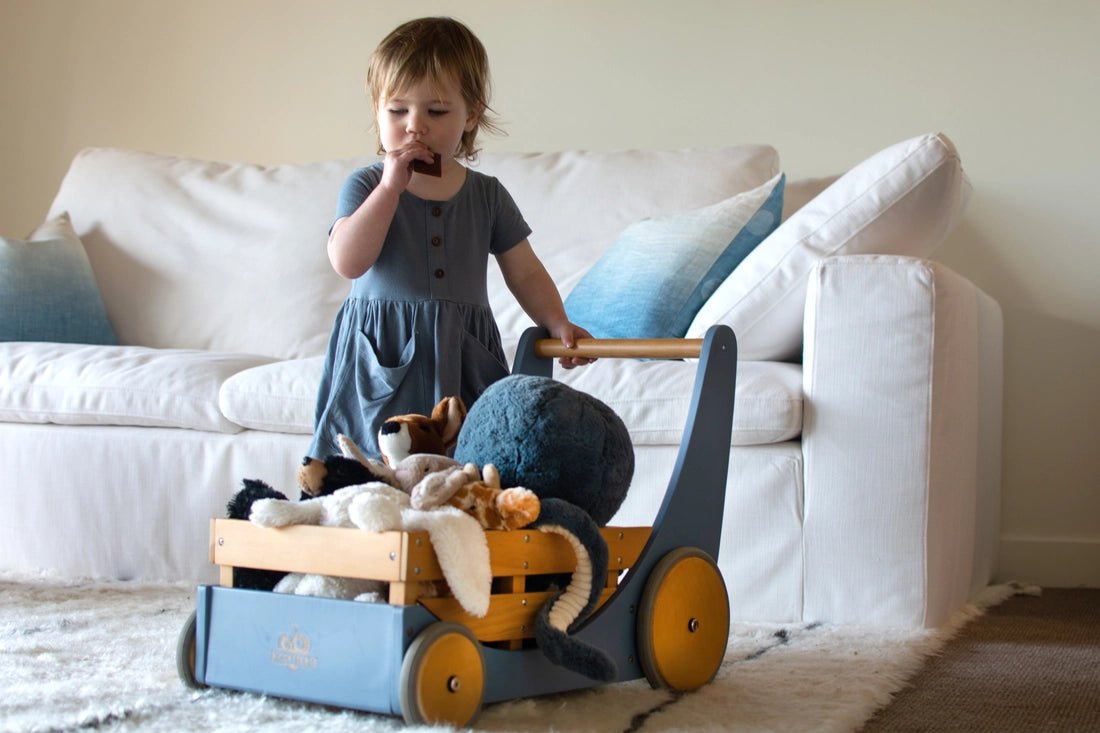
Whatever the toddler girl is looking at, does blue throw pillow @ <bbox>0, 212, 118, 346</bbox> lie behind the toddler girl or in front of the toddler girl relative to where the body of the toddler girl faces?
behind

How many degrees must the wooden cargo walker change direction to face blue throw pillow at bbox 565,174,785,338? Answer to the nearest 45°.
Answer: approximately 135° to its right

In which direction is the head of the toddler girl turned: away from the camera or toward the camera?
toward the camera

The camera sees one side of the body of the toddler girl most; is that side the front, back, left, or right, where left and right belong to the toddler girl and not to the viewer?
front

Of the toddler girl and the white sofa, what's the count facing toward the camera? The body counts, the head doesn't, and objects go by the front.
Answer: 2

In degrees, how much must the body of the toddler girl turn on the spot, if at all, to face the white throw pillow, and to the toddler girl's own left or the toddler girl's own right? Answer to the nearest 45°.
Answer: approximately 90° to the toddler girl's own left

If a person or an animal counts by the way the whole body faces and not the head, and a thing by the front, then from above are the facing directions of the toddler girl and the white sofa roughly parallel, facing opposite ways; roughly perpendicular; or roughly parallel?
roughly parallel

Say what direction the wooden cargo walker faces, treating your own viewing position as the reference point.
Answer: facing the viewer and to the left of the viewer

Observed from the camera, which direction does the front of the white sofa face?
facing the viewer

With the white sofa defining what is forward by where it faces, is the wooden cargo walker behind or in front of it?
in front

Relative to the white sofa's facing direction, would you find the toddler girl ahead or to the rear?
ahead

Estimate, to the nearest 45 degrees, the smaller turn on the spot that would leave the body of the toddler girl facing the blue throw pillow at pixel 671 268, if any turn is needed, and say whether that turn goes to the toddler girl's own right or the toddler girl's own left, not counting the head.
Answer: approximately 135° to the toddler girl's own left

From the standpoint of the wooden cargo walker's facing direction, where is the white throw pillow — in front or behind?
behind

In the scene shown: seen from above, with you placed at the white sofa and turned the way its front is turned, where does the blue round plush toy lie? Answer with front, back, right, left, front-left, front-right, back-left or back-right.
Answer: front
